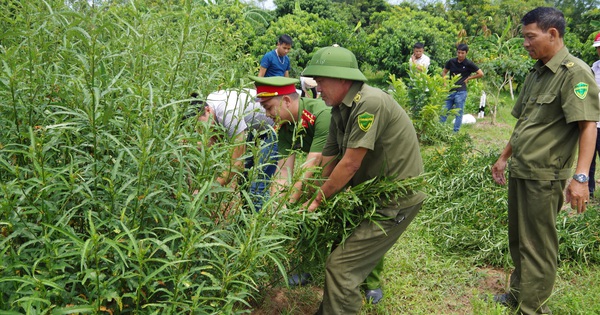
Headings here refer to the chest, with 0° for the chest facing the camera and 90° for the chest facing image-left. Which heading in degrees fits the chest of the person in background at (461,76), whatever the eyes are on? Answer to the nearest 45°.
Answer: approximately 0°

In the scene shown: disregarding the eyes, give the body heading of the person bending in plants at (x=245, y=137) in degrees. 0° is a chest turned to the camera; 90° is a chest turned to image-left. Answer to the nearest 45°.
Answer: approximately 90°

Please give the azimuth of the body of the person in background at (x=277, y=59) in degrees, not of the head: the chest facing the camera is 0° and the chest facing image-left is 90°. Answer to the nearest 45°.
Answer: approximately 315°

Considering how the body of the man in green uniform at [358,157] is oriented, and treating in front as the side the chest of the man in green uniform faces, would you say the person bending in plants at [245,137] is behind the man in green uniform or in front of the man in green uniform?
in front

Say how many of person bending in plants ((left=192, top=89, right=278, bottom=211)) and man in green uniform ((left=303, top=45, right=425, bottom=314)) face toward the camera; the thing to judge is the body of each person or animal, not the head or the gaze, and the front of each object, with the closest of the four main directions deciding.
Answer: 0

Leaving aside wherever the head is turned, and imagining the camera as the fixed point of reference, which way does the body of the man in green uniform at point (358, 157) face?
to the viewer's left

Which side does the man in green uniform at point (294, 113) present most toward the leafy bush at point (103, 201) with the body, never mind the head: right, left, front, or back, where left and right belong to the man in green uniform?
front

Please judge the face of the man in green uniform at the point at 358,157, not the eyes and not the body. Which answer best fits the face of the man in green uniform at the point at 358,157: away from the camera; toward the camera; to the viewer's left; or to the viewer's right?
to the viewer's left

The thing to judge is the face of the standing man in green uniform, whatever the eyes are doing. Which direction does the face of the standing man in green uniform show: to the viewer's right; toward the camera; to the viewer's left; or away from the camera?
to the viewer's left

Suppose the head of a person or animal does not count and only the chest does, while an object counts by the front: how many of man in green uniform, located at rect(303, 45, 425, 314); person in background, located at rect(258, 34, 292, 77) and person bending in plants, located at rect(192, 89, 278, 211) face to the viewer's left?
2
